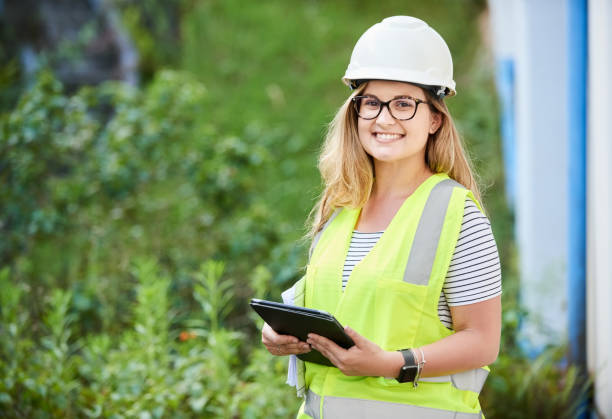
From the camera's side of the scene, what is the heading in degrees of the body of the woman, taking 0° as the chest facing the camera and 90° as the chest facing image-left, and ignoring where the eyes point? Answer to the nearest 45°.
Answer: approximately 45°
